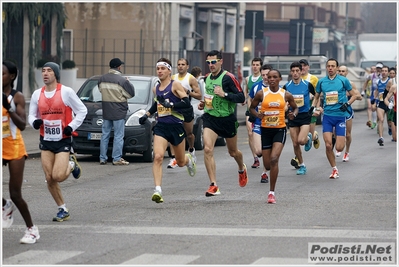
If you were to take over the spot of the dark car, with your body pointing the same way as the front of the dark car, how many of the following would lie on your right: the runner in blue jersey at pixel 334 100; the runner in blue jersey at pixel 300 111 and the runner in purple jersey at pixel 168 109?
0

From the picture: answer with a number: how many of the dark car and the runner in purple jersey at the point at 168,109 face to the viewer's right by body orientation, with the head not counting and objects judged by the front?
0

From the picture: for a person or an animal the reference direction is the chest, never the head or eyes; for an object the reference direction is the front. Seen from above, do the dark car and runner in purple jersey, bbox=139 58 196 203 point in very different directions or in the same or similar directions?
same or similar directions

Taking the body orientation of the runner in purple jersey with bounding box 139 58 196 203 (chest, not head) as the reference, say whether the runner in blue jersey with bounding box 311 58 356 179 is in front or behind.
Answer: behind

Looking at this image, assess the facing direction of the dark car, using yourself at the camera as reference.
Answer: facing the viewer and to the left of the viewer

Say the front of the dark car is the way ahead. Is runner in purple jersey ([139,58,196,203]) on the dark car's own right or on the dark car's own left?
on the dark car's own left

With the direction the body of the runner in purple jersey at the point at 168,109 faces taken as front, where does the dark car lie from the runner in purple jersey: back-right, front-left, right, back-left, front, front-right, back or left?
back-right

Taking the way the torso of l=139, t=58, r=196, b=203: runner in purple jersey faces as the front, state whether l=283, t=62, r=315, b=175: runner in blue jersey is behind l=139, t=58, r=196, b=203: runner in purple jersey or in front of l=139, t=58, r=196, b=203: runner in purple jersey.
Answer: behind

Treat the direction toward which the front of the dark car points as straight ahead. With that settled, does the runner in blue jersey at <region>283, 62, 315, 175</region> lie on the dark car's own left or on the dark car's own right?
on the dark car's own left

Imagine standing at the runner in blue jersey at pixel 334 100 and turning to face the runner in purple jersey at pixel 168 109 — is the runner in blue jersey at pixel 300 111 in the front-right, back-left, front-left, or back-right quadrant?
front-right

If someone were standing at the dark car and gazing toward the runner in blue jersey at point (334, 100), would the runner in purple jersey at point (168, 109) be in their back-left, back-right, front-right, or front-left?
front-right

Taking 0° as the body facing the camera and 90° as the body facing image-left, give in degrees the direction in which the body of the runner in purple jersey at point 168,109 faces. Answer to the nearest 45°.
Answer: approximately 45°

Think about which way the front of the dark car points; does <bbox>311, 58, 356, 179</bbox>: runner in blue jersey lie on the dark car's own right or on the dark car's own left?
on the dark car's own left
